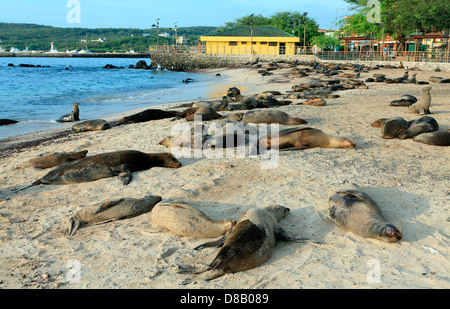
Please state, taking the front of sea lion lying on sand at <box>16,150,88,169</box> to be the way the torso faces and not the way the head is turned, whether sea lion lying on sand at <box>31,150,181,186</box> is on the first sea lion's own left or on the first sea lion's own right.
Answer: on the first sea lion's own right

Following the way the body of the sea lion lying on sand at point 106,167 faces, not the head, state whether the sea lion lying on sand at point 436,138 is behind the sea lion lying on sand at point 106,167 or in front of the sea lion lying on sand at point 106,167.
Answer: in front

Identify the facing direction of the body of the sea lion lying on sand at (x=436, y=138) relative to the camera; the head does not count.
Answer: to the viewer's left

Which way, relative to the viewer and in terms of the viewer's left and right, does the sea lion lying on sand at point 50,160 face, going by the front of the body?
facing to the right of the viewer

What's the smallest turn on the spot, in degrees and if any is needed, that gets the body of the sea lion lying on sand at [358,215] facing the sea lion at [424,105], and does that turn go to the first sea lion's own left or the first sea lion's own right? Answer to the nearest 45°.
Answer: approximately 135° to the first sea lion's own left

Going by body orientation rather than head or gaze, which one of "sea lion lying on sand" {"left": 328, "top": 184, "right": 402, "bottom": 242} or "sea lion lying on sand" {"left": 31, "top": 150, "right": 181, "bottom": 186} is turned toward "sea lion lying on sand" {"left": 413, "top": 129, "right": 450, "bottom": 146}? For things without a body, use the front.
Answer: "sea lion lying on sand" {"left": 31, "top": 150, "right": 181, "bottom": 186}

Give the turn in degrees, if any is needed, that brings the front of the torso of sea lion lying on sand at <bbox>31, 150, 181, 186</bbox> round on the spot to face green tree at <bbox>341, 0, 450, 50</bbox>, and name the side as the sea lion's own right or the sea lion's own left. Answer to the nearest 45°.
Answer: approximately 45° to the sea lion's own left

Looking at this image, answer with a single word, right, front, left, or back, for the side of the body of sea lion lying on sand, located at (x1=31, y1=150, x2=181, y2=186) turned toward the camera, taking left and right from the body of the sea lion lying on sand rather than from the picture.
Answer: right
